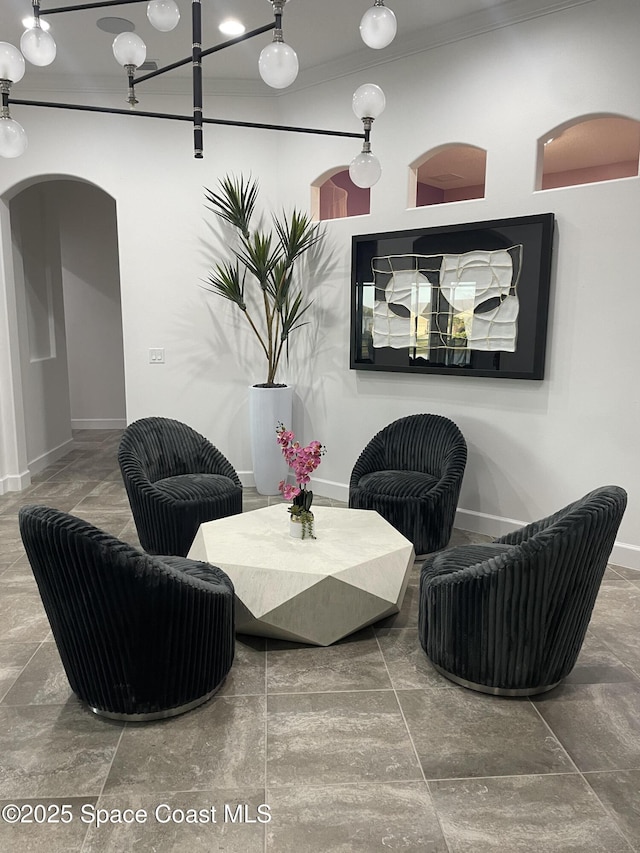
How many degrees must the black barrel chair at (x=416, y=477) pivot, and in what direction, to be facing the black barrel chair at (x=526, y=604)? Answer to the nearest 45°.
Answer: approximately 45° to its left

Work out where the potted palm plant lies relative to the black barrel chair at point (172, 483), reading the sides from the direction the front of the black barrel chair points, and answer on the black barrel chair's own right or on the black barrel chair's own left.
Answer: on the black barrel chair's own left

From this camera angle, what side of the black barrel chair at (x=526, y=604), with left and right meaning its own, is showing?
left

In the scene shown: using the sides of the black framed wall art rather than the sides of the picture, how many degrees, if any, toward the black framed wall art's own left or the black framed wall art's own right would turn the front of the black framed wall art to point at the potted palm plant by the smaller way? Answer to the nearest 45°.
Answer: approximately 45° to the black framed wall art's own right

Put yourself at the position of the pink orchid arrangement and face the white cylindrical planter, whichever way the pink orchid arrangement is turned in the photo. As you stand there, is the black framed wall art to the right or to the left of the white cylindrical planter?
right

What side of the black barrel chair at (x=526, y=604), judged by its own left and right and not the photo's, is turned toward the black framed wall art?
right

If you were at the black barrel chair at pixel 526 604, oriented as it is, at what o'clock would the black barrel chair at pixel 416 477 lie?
the black barrel chair at pixel 416 477 is roughly at 2 o'clock from the black barrel chair at pixel 526 604.

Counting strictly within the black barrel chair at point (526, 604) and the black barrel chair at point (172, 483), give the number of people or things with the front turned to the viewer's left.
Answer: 1

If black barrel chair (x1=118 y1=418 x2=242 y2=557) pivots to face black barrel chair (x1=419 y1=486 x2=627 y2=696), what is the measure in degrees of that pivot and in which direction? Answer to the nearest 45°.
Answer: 0° — it already faces it

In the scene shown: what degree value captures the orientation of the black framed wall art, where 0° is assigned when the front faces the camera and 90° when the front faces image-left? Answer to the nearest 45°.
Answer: approximately 45°
